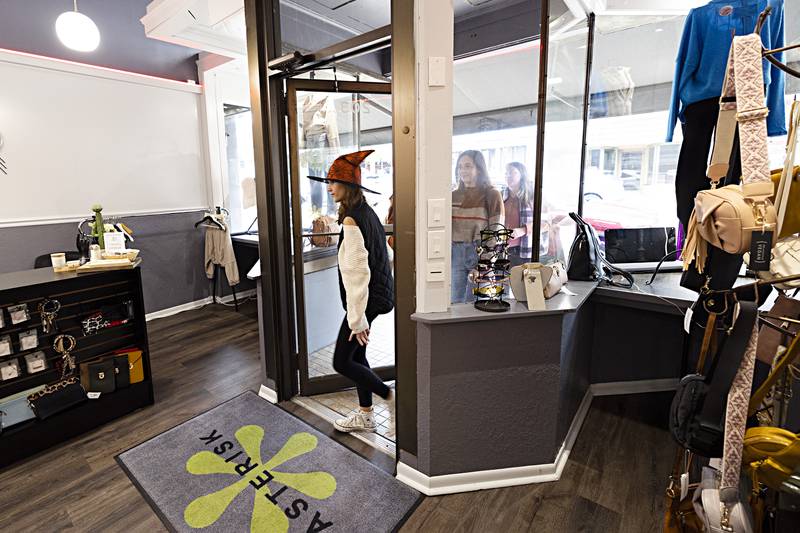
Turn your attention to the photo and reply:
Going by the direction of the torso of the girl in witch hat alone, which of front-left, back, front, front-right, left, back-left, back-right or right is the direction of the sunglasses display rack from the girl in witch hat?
back-left

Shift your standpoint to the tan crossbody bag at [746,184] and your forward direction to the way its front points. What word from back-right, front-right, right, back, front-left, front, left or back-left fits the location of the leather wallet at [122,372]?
front-right

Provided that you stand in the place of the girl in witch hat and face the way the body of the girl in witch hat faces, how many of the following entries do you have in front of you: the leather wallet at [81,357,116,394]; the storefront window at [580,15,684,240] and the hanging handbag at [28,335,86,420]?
2

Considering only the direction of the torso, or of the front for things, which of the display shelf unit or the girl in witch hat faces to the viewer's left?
the girl in witch hat

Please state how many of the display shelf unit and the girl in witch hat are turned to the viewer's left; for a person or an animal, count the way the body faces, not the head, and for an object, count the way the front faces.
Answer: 1

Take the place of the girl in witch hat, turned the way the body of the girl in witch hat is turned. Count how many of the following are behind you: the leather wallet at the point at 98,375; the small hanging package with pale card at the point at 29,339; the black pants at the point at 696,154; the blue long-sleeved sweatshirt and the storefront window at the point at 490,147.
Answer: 3

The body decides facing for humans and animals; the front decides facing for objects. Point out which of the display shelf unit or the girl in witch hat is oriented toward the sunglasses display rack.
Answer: the display shelf unit

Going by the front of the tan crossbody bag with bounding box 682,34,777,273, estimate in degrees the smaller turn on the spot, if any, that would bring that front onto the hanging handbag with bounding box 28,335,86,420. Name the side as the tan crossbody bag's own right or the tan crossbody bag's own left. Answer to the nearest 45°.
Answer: approximately 45° to the tan crossbody bag's own right

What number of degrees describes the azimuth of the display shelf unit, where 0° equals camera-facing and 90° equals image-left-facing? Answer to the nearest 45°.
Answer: approximately 315°

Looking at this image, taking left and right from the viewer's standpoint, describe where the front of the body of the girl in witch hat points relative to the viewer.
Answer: facing to the left of the viewer

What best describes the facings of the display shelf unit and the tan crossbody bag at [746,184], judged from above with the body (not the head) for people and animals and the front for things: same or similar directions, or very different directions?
very different directions

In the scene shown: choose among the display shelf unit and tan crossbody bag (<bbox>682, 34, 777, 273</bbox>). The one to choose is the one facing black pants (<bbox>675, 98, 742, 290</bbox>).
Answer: the display shelf unit

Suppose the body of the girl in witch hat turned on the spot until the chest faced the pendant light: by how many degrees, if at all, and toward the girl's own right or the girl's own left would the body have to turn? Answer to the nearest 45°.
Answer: approximately 45° to the girl's own right

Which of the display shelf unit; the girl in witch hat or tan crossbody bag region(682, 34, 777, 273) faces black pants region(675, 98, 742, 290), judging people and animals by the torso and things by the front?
the display shelf unit

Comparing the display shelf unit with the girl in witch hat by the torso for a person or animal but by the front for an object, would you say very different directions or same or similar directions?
very different directions

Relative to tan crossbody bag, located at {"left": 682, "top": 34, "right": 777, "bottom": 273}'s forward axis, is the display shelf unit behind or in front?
in front
